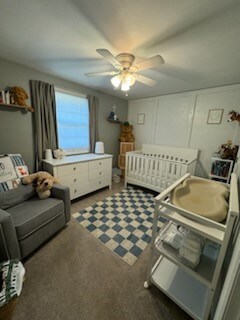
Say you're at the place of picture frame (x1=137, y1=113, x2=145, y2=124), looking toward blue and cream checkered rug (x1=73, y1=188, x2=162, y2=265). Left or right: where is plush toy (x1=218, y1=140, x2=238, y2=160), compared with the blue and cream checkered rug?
left

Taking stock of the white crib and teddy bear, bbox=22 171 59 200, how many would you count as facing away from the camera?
0

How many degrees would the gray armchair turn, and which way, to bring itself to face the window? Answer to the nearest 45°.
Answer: approximately 90° to its left

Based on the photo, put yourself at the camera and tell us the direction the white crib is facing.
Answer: facing the viewer and to the left of the viewer

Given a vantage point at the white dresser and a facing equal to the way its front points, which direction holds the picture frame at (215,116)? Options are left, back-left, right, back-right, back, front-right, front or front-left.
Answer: front-left

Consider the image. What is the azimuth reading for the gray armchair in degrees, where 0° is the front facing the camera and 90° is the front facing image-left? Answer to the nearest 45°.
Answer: approximately 315°

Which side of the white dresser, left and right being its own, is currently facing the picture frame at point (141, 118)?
left

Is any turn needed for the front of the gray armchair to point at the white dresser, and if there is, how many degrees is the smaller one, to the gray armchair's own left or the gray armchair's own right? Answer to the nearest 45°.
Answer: approximately 90° to the gray armchair's own left
